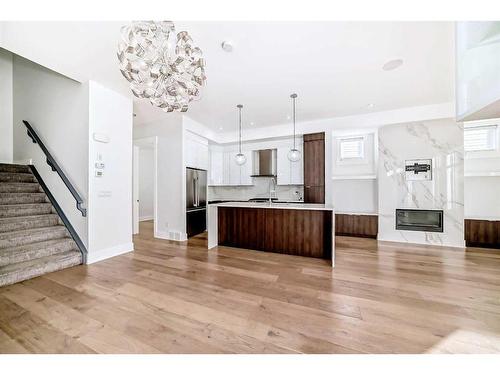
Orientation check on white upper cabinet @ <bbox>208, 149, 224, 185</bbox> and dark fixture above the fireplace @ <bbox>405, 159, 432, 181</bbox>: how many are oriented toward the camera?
2

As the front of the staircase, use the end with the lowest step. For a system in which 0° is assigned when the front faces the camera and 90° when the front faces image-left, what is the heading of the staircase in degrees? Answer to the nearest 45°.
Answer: approximately 315°

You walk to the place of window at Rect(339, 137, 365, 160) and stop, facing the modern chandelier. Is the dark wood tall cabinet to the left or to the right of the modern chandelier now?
right

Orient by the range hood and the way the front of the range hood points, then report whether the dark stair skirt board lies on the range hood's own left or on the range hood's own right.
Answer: on the range hood's own right

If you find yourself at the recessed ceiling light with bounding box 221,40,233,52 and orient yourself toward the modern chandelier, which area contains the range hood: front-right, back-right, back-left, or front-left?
back-right

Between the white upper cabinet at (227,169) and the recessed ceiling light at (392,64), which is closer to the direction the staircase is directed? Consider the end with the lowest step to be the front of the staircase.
the recessed ceiling light

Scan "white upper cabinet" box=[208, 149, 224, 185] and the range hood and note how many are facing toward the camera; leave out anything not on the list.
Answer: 2

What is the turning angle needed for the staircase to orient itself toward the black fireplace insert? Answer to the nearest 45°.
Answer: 0° — it already faces it
